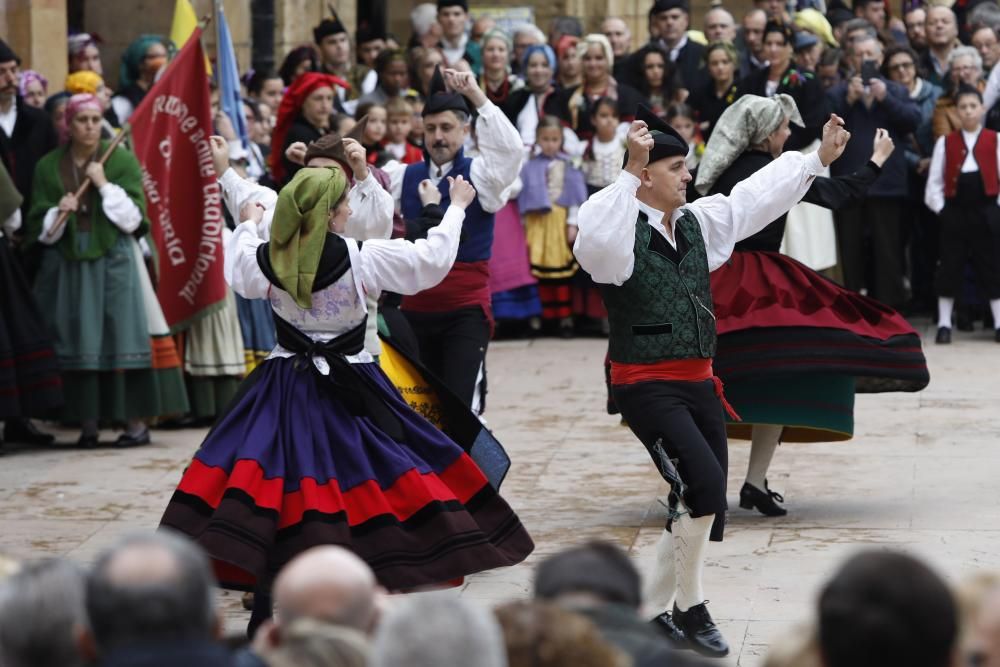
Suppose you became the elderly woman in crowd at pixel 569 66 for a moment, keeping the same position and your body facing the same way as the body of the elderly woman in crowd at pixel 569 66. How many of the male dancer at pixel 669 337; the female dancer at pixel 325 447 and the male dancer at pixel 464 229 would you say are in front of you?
3

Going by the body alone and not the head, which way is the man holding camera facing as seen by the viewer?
toward the camera

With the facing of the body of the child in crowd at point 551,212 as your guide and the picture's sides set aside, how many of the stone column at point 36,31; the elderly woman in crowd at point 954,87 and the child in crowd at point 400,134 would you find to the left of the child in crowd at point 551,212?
1

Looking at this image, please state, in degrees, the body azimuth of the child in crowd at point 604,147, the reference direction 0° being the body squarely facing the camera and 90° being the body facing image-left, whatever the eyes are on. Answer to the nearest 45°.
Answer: approximately 0°

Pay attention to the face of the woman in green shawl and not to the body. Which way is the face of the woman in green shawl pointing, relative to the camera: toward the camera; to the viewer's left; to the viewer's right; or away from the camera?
toward the camera

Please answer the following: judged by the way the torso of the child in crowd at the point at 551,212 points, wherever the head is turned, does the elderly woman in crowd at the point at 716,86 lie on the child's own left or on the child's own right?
on the child's own left

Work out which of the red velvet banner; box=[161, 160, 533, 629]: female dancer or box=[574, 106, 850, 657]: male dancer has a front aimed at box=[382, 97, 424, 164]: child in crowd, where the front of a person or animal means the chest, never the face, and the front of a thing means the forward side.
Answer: the female dancer

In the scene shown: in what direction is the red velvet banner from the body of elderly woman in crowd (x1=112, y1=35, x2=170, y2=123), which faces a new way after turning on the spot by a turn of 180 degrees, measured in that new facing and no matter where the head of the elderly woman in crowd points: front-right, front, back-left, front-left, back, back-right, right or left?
back-left

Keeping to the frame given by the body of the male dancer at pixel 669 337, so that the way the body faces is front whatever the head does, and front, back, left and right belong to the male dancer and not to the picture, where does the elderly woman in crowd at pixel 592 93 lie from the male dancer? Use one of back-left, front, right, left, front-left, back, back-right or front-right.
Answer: back-left

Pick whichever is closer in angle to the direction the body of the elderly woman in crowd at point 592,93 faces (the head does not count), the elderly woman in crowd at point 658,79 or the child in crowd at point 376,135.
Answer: the child in crowd

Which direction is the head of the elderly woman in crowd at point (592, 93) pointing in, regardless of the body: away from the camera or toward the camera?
toward the camera

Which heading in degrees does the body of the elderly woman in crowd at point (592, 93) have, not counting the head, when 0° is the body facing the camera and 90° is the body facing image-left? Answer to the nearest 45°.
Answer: approximately 0°

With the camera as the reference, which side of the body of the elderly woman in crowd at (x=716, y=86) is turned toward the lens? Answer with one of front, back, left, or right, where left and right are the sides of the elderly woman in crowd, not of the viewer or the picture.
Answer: front

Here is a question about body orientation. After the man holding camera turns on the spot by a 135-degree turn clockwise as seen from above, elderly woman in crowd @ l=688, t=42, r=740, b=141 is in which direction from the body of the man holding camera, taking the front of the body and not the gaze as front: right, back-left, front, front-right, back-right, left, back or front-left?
front-left

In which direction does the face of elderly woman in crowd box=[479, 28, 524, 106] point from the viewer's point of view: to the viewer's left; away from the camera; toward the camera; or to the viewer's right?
toward the camera

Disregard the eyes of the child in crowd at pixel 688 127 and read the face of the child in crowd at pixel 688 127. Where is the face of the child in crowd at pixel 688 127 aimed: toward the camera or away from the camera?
toward the camera

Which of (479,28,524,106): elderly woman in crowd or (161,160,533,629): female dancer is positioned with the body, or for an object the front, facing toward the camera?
the elderly woman in crowd

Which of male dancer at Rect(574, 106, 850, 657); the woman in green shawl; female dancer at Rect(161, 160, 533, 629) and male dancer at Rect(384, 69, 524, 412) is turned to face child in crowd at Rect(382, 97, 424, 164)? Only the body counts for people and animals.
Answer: the female dancer

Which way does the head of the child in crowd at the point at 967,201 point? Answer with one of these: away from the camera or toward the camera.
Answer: toward the camera
